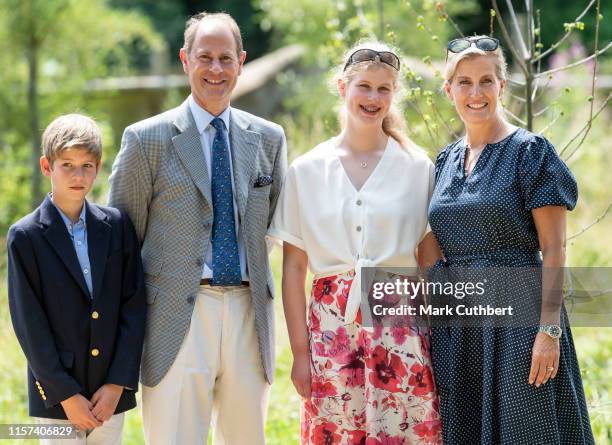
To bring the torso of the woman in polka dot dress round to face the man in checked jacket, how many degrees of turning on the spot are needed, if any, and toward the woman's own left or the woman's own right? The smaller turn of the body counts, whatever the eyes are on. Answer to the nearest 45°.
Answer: approximately 45° to the woman's own right

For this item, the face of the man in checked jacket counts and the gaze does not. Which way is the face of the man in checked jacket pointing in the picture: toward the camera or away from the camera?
toward the camera

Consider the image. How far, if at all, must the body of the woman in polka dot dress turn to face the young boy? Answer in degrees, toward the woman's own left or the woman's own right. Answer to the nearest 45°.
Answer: approximately 45° to the woman's own right

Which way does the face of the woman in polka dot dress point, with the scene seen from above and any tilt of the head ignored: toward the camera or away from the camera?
toward the camera

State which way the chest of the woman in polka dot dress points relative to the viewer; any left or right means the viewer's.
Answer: facing the viewer and to the left of the viewer
